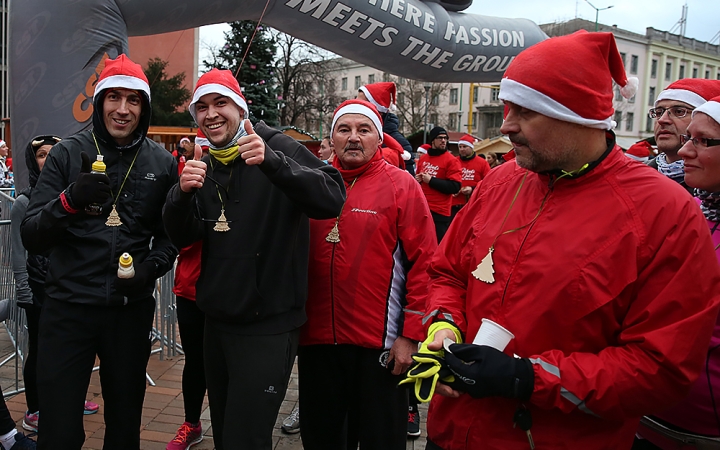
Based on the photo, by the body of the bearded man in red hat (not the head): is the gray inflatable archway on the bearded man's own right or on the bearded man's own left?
on the bearded man's own right

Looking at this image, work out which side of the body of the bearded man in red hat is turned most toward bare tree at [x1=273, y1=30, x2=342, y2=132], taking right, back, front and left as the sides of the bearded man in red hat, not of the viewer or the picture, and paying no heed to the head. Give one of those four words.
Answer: right

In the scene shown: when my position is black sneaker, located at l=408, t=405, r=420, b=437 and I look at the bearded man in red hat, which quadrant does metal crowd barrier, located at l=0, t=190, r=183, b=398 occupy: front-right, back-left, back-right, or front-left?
back-right

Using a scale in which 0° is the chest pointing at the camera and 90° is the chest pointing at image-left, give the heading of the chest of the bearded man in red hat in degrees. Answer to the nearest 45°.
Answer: approximately 45°
